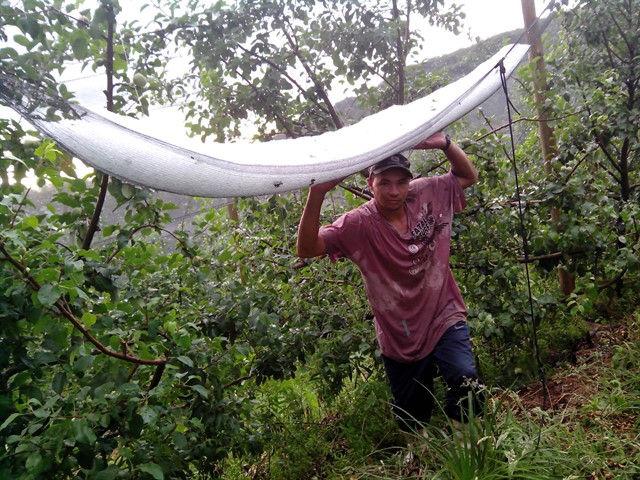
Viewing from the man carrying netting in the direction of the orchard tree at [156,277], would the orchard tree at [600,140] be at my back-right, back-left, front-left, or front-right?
back-right

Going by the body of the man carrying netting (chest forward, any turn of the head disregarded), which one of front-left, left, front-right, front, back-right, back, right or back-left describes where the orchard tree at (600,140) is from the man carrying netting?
back-left

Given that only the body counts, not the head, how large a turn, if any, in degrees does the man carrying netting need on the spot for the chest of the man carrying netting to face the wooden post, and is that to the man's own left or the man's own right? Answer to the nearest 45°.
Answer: approximately 135° to the man's own left

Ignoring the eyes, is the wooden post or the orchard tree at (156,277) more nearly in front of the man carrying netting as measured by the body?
the orchard tree

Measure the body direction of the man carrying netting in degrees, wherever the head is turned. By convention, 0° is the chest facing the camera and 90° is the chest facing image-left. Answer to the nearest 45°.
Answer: approximately 0°
